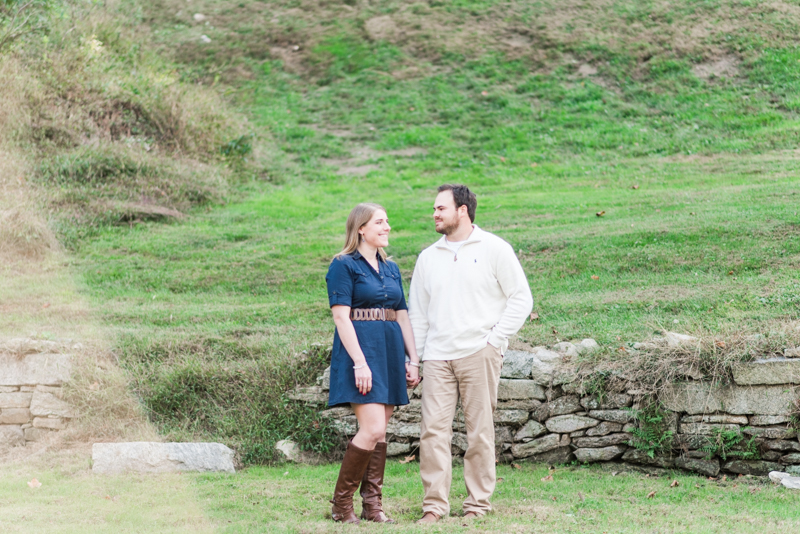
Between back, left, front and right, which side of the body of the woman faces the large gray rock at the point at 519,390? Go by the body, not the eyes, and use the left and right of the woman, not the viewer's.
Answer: left

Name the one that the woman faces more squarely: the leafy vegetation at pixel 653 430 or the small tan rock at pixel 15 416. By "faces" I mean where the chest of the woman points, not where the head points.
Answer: the leafy vegetation

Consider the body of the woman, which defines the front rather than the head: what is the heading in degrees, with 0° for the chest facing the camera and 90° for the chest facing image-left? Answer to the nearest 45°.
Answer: approximately 315°

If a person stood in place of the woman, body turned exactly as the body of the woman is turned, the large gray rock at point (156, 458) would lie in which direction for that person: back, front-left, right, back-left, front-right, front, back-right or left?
back

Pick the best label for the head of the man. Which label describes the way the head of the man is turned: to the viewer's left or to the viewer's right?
to the viewer's left

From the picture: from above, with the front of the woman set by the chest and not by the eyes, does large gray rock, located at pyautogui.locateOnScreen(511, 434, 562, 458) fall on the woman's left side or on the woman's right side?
on the woman's left side

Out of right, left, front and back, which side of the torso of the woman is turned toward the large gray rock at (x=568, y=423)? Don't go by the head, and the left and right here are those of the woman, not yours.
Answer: left
